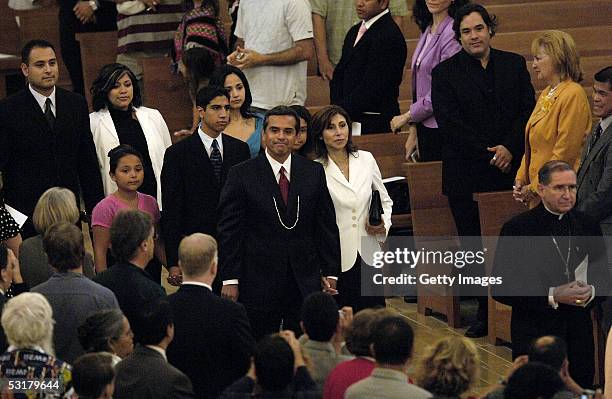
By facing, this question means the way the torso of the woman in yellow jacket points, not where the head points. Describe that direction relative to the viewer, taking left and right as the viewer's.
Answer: facing to the left of the viewer

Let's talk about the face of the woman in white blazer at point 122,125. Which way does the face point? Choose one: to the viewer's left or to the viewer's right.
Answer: to the viewer's right

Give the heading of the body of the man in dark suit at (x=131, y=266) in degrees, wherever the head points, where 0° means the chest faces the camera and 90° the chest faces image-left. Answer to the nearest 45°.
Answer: approximately 225°

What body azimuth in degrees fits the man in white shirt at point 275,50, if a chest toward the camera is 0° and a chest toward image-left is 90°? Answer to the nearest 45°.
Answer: approximately 45°

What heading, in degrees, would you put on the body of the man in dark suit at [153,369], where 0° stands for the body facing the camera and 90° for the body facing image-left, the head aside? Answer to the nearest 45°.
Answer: approximately 225°

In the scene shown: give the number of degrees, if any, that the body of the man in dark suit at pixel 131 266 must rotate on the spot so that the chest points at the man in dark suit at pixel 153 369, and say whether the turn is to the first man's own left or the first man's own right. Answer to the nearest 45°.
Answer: approximately 135° to the first man's own right
